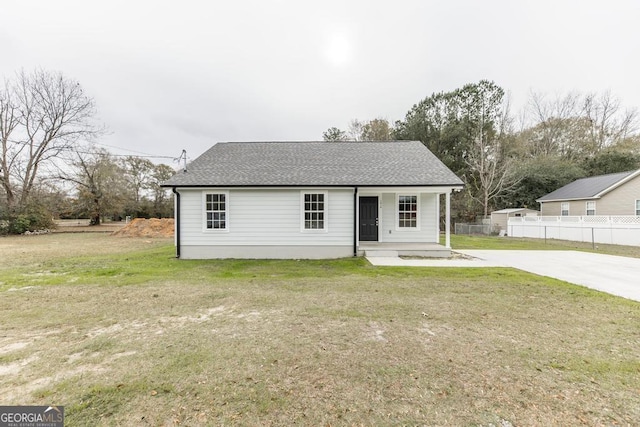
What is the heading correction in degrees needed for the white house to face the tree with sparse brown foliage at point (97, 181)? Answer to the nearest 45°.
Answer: approximately 135° to its right

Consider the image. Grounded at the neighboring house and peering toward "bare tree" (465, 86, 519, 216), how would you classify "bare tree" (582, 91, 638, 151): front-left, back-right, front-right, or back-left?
front-right

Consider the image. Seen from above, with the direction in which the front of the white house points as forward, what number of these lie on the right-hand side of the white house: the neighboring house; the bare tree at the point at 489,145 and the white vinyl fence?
0

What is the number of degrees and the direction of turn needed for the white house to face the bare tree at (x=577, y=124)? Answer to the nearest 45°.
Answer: approximately 135° to its left

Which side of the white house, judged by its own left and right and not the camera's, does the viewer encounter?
front

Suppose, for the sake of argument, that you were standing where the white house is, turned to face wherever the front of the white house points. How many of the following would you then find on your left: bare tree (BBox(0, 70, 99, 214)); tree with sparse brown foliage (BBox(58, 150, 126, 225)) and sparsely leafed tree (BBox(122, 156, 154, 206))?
0

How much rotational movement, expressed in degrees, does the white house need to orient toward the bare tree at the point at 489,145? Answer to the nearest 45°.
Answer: approximately 135° to its left

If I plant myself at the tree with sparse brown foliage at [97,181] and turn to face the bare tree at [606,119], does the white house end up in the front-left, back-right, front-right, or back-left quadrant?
front-right

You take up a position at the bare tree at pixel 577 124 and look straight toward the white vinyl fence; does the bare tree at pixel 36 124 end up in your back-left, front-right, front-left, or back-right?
front-right

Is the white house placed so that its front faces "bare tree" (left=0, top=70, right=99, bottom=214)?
no

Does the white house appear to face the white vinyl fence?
no

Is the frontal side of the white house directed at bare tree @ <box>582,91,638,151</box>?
no

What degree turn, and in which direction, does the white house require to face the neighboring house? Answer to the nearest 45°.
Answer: approximately 90° to its left

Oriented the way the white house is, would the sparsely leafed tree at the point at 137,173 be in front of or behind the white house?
behind
